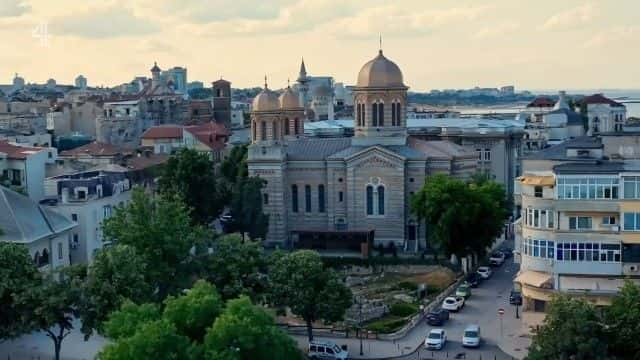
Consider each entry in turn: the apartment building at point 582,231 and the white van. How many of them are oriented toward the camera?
1

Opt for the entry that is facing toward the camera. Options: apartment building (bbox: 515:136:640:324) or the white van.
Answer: the apartment building

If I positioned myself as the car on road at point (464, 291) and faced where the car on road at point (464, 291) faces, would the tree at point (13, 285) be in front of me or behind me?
in front

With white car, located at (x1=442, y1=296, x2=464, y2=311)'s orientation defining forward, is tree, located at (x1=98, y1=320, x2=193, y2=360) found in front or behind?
in front

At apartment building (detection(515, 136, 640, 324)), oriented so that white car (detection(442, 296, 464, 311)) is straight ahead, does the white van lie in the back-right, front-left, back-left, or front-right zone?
front-left

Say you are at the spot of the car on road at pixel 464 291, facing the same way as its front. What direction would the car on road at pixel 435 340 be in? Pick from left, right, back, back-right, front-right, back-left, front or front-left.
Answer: front-left

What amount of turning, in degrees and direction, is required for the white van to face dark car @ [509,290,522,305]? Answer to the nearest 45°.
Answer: approximately 45° to its left

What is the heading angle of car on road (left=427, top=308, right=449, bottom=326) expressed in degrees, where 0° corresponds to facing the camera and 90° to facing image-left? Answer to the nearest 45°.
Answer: approximately 45°

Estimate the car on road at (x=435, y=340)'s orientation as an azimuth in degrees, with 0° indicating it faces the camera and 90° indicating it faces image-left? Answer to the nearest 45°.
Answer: approximately 45°

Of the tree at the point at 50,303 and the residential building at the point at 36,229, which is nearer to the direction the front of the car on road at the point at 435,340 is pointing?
the tree
